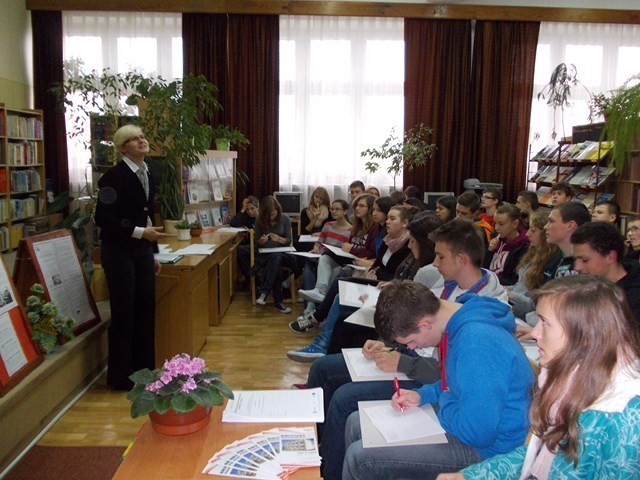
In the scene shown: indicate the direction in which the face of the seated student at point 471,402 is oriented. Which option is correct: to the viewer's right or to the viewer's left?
to the viewer's left

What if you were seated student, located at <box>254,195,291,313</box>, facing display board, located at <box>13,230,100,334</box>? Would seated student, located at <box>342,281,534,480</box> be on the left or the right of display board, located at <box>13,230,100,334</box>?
left

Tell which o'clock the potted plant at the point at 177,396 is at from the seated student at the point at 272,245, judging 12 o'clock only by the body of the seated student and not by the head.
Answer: The potted plant is roughly at 12 o'clock from the seated student.

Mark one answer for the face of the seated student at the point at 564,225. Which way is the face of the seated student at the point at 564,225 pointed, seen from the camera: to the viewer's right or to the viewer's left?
to the viewer's left

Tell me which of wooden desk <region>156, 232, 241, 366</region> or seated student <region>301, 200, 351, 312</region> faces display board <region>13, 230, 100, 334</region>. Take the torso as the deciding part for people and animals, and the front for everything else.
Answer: the seated student

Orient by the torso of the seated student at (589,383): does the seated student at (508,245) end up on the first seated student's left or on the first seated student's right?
on the first seated student's right

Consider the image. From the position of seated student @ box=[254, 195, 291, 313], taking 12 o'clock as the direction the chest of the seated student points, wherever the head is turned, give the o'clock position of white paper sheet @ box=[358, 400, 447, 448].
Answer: The white paper sheet is roughly at 12 o'clock from the seated student.
